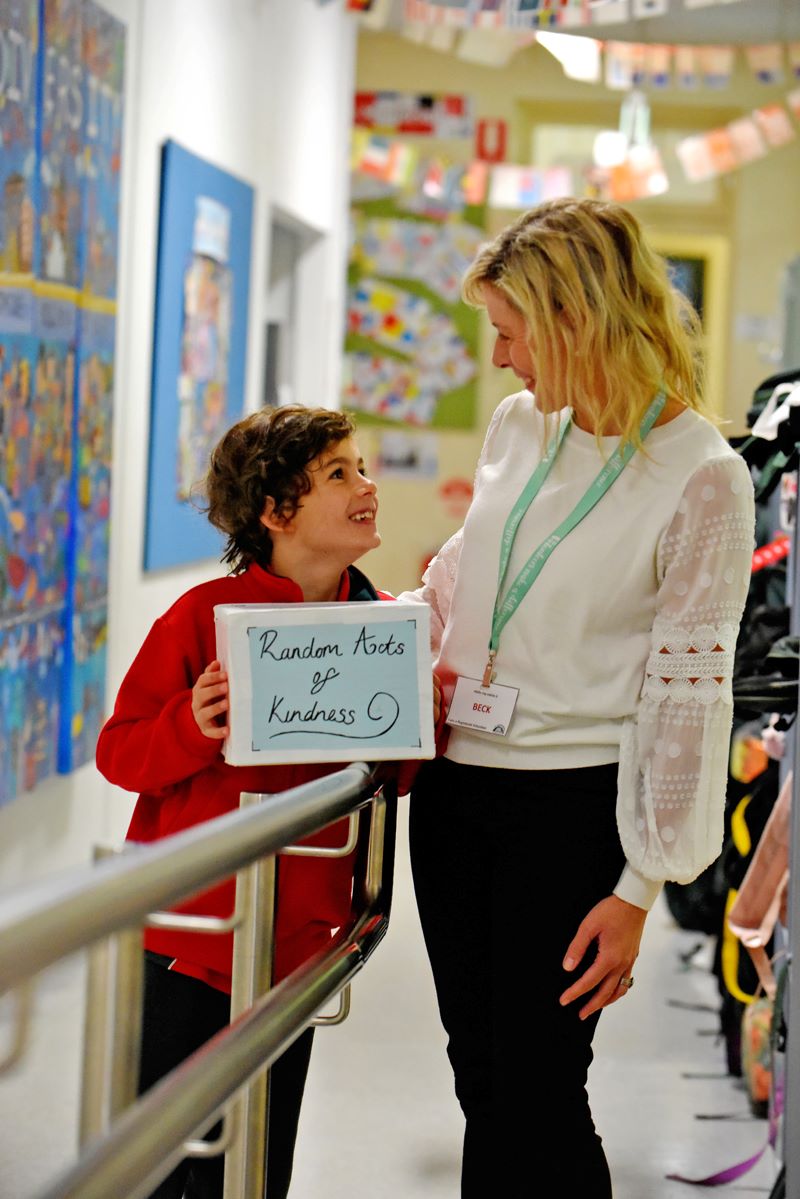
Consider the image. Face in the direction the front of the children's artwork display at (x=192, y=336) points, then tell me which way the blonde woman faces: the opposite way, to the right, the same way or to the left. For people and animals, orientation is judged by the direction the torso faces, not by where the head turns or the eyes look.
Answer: to the right

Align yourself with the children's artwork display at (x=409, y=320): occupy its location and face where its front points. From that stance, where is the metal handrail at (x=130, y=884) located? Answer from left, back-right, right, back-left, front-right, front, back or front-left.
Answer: front

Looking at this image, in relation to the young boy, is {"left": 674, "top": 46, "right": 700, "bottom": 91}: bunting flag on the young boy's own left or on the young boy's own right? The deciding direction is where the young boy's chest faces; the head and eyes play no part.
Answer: on the young boy's own left

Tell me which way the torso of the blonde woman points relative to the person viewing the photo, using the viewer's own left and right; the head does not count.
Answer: facing the viewer and to the left of the viewer

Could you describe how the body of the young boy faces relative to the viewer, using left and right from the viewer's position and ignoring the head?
facing the viewer and to the right of the viewer

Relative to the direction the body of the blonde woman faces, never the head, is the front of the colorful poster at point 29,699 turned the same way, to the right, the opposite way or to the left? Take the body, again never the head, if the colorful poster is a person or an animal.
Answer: to the left

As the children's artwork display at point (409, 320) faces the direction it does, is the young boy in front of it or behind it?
in front

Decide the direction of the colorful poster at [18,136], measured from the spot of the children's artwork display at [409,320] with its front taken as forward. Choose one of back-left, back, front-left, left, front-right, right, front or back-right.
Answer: front

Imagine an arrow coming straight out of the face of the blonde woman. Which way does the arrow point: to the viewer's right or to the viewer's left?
to the viewer's left

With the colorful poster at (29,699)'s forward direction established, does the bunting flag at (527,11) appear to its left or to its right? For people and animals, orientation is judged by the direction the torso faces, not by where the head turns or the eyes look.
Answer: on its left

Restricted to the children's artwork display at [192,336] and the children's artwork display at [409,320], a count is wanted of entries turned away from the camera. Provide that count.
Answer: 0
